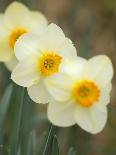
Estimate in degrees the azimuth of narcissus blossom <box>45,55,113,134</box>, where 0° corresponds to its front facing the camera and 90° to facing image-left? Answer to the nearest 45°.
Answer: approximately 315°

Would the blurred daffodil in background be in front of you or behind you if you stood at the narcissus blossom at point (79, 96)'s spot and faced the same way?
behind
